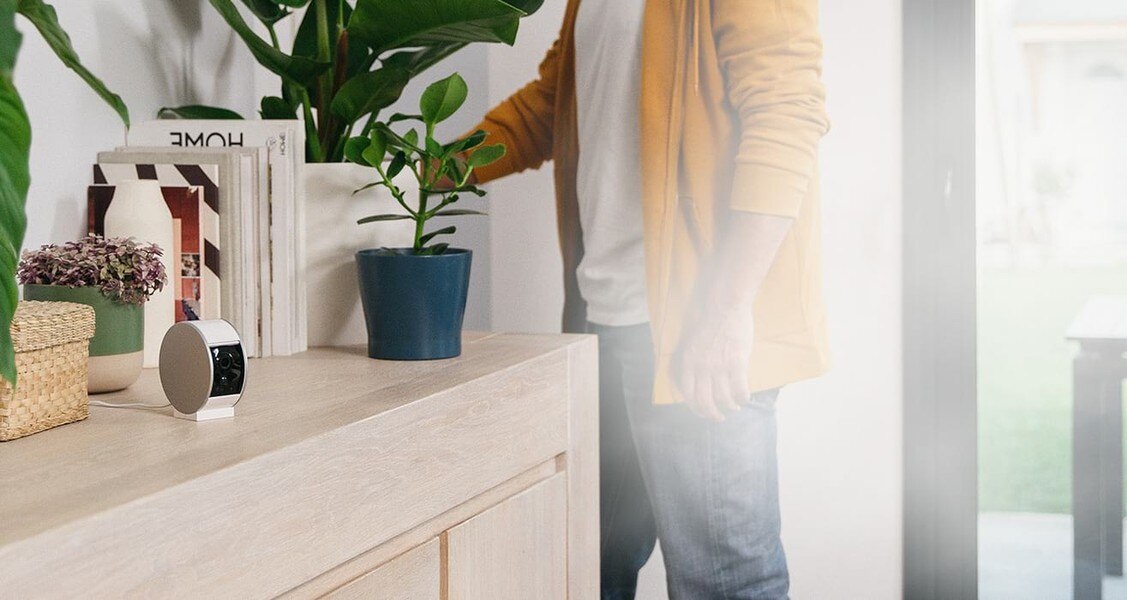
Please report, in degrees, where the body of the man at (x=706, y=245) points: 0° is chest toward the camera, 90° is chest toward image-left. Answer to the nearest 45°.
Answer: approximately 45°

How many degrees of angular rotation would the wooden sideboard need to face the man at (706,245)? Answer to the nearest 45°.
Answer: approximately 90° to its left

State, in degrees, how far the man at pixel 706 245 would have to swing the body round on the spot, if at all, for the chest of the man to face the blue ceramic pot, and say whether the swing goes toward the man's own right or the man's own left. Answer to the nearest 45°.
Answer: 0° — they already face it
